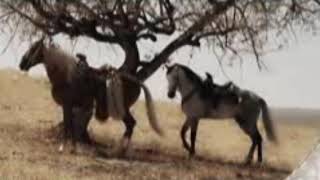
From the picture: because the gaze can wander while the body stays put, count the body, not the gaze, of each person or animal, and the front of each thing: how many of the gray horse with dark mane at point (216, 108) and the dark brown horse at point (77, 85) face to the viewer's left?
2

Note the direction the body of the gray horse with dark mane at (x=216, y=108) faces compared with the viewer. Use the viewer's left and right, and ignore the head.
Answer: facing to the left of the viewer

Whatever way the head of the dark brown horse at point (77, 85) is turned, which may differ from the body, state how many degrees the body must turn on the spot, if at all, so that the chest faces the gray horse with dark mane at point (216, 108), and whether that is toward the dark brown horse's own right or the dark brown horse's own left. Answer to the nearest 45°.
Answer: approximately 180°

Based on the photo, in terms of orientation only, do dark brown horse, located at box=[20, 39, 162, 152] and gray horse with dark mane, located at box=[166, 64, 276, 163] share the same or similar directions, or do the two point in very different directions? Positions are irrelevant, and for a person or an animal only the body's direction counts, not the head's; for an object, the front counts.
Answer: same or similar directions

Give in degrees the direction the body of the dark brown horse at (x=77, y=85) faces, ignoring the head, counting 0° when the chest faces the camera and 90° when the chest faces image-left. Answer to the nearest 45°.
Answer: approximately 90°
